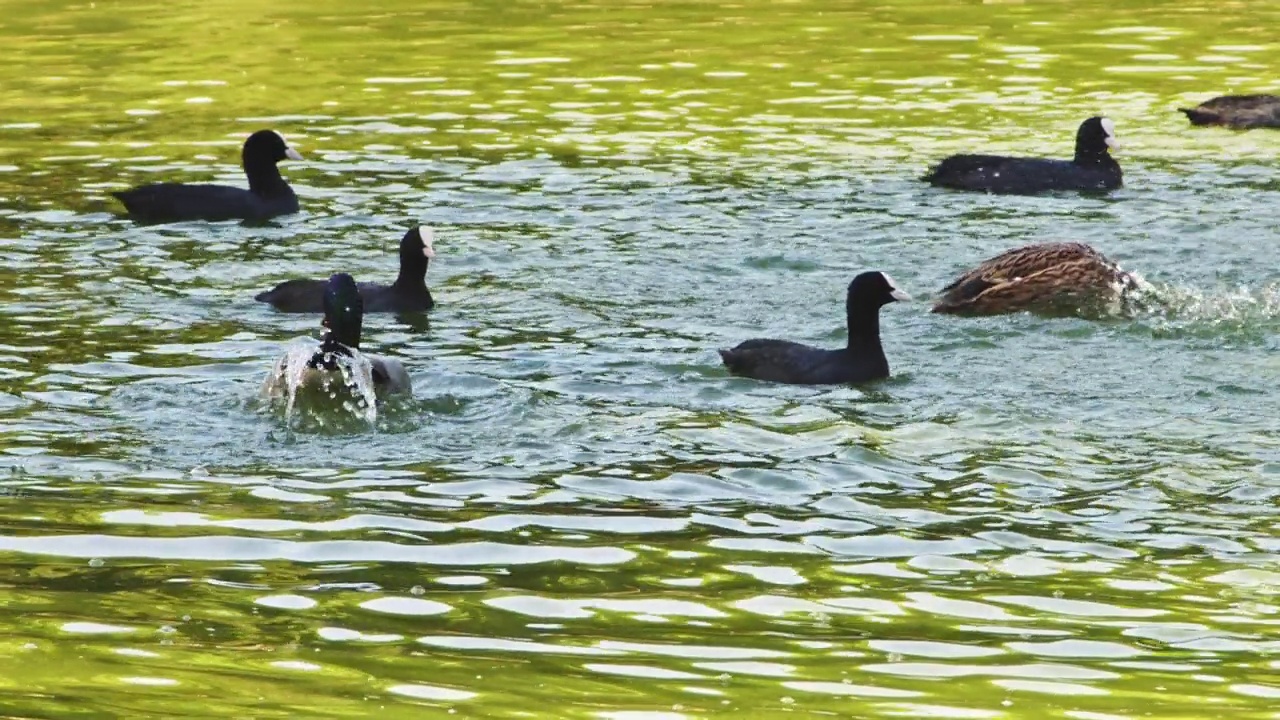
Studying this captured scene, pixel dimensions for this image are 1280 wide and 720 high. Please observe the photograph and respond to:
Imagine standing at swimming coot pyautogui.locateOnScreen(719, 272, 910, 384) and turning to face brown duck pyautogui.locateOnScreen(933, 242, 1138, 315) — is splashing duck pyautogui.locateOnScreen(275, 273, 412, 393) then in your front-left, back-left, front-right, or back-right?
back-left

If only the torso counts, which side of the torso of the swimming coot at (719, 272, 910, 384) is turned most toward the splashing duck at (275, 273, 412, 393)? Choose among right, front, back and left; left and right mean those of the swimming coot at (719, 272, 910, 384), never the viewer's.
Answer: back

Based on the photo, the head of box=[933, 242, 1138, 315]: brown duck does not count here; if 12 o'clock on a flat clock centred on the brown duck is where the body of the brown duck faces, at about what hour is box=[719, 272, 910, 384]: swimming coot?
The swimming coot is roughly at 4 o'clock from the brown duck.

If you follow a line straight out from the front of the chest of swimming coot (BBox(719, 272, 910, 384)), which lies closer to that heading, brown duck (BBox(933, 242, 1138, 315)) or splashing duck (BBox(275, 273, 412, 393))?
the brown duck

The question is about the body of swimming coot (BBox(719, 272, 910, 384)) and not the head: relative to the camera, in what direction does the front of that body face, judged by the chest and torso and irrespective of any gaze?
to the viewer's right

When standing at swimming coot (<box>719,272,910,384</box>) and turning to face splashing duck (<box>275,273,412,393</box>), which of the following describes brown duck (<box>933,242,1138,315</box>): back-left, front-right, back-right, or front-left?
back-right

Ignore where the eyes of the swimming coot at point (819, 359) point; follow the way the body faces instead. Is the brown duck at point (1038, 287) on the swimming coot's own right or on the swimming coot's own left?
on the swimming coot's own left

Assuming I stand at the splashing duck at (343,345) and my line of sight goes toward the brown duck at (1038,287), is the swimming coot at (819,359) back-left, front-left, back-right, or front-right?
front-right

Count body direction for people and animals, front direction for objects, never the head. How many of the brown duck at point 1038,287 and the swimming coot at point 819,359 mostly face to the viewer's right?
2

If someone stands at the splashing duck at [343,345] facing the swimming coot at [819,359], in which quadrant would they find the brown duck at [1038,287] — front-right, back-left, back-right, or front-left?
front-left

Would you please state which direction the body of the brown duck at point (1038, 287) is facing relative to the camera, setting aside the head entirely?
to the viewer's right

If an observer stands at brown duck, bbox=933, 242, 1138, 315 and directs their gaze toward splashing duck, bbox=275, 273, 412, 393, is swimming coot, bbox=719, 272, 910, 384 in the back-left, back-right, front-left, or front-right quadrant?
front-left

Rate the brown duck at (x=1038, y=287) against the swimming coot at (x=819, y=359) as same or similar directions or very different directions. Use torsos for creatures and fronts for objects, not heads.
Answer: same or similar directions
